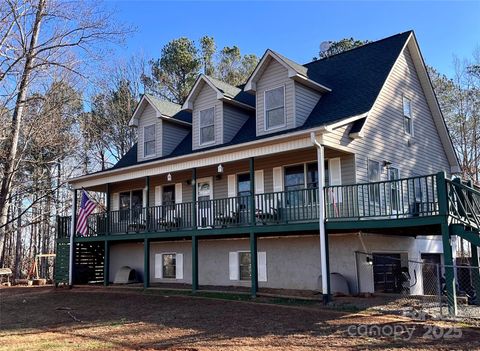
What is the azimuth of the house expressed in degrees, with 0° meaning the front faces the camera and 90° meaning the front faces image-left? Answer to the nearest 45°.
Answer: approximately 45°
